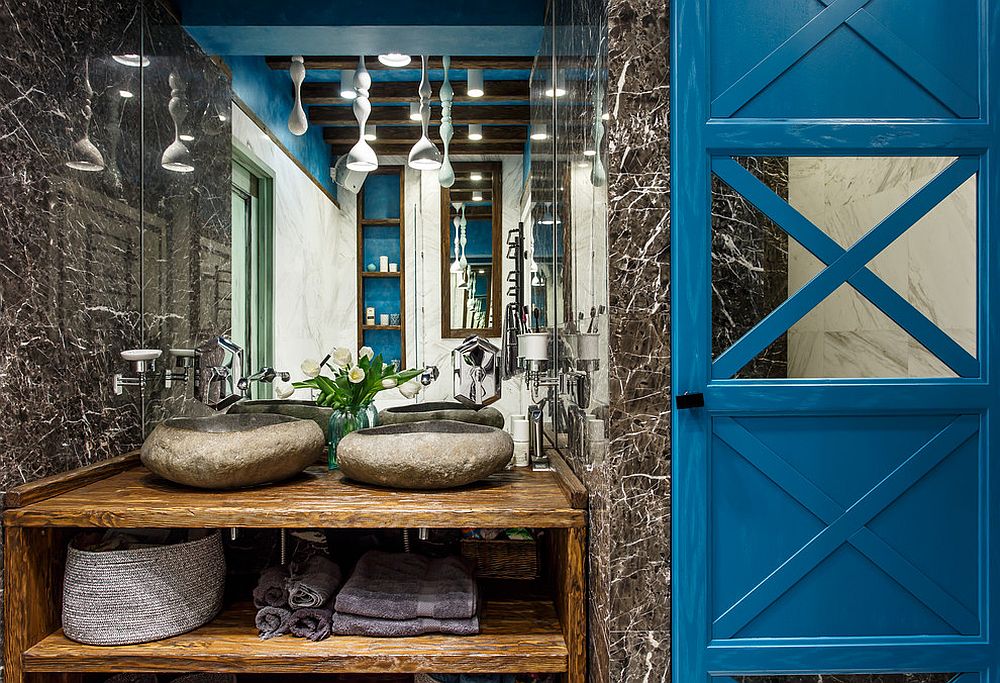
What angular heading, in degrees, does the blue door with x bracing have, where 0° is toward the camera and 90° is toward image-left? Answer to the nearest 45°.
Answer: approximately 0°

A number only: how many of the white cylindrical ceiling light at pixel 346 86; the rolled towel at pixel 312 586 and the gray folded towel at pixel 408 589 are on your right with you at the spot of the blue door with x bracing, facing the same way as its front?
3

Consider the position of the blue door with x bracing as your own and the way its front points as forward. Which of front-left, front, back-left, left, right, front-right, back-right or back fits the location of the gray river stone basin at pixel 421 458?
right

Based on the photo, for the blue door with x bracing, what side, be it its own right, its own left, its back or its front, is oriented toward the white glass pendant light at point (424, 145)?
right

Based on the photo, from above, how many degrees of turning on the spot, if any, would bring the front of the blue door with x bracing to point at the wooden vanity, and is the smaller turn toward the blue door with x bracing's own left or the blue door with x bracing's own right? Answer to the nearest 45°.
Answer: approximately 90° to the blue door with x bracing's own right

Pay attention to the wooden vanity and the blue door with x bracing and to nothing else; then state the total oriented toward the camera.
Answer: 2

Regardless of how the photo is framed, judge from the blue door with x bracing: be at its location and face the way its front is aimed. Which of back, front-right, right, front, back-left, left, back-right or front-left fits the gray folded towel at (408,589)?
right

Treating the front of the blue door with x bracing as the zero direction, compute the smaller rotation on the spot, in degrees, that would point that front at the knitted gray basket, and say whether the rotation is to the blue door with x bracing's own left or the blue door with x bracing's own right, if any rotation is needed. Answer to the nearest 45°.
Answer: approximately 90° to the blue door with x bracing's own right
